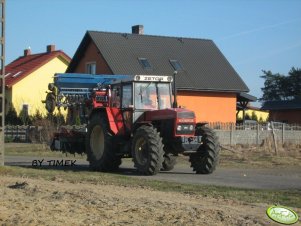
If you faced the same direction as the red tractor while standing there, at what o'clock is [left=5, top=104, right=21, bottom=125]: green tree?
The green tree is roughly at 7 o'clock from the red tractor.

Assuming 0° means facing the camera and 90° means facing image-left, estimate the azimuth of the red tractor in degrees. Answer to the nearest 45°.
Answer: approximately 315°
